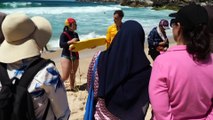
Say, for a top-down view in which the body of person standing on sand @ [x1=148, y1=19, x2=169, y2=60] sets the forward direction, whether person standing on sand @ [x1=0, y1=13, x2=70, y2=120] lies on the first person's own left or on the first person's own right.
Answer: on the first person's own right

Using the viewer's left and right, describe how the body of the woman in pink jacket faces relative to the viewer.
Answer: facing away from the viewer and to the left of the viewer

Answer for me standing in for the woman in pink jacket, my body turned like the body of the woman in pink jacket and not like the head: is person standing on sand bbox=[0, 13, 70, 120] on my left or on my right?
on my left

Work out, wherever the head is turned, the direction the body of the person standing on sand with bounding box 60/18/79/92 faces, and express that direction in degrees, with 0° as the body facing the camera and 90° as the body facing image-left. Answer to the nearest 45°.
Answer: approximately 315°

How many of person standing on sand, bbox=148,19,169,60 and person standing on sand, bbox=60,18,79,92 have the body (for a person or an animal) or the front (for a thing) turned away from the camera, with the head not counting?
0

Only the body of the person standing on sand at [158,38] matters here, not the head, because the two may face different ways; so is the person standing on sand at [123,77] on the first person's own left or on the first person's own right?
on the first person's own right

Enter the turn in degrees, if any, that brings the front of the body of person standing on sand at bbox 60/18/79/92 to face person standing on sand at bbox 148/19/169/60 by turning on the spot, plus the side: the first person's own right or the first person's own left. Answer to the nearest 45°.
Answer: approximately 45° to the first person's own left

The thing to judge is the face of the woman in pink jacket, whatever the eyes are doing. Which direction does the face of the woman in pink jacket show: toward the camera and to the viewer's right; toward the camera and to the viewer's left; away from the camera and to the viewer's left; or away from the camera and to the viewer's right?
away from the camera and to the viewer's left

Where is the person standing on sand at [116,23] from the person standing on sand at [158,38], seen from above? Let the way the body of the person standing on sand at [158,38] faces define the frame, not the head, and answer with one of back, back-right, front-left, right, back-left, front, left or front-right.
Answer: right

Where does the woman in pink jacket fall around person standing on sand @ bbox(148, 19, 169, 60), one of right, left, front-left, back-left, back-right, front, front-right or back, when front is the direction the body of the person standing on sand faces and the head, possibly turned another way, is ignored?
front-right

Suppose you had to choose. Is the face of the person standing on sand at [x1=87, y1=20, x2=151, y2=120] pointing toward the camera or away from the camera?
away from the camera

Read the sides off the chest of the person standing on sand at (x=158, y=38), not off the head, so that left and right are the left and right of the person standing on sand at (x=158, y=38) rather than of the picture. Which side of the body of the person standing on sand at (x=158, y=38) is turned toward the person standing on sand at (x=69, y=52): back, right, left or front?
right

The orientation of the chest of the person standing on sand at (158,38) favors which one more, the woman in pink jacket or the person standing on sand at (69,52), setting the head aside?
the woman in pink jacket
